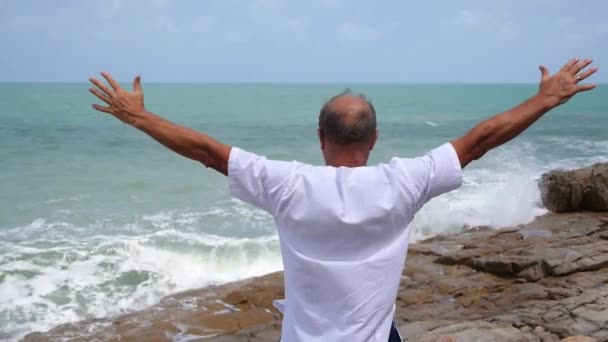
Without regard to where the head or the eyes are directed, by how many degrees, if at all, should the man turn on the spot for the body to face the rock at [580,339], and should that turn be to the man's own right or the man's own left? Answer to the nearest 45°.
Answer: approximately 45° to the man's own right

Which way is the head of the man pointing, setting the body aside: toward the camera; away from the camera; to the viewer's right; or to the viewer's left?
away from the camera

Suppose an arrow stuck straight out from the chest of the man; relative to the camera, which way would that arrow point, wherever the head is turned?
away from the camera

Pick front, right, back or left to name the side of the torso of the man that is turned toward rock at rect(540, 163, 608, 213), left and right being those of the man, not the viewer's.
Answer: front
